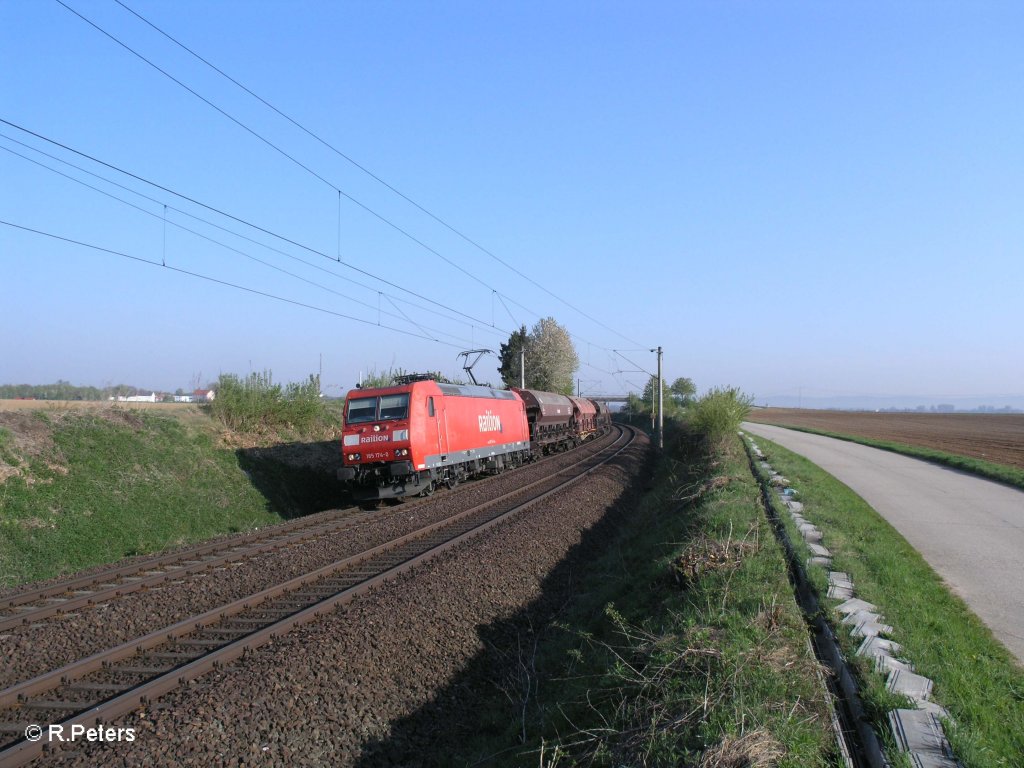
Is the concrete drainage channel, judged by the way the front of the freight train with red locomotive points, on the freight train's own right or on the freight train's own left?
on the freight train's own left

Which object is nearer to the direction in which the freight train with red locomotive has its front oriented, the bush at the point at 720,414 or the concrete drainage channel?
the concrete drainage channel

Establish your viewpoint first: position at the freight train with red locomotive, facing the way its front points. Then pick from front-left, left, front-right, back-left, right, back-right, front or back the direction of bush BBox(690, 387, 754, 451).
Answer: back

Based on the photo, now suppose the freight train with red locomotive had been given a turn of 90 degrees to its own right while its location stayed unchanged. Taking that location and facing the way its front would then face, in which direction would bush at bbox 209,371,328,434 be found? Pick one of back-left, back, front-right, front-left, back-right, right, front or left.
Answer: front

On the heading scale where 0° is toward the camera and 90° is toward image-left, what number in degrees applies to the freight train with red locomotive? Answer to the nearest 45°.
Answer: approximately 45°
